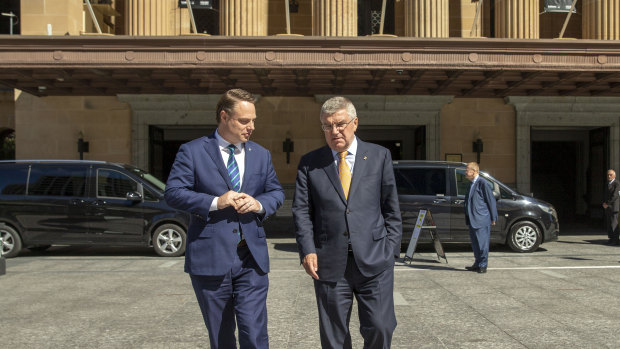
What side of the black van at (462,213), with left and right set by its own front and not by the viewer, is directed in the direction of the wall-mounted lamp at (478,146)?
left

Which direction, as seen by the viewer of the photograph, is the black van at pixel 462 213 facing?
facing to the right of the viewer

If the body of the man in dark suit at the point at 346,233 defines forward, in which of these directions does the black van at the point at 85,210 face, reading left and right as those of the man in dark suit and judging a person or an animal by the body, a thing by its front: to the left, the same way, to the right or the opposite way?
to the left

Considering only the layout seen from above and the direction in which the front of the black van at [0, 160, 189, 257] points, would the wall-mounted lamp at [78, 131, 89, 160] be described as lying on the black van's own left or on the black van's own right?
on the black van's own left

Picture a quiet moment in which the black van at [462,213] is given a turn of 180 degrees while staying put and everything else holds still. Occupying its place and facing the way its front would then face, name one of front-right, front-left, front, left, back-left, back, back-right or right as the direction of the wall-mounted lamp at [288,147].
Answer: front-right

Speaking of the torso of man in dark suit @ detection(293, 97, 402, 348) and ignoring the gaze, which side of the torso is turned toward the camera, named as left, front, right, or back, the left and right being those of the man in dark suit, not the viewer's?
front

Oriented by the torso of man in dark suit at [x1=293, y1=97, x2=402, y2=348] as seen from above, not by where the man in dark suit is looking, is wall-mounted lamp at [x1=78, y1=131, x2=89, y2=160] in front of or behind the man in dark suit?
behind

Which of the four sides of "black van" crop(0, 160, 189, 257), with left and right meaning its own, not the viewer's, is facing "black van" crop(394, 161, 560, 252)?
front

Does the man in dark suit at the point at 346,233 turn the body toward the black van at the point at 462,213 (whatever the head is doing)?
no

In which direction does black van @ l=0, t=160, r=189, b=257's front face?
to the viewer's right

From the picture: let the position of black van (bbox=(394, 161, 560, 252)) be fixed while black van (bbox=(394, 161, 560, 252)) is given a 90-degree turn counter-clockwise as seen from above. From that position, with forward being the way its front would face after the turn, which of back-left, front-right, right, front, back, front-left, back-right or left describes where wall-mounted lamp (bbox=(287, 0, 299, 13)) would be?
front-left

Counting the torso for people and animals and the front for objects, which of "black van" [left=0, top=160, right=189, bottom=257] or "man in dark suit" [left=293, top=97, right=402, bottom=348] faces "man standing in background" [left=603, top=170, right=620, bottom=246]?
the black van

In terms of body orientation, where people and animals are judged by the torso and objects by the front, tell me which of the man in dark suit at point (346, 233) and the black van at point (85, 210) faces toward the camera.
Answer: the man in dark suit

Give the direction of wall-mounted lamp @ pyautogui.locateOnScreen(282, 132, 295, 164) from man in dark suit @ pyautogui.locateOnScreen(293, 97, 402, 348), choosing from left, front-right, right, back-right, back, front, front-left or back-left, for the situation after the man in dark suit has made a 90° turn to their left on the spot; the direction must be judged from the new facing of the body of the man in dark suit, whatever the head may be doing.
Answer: left

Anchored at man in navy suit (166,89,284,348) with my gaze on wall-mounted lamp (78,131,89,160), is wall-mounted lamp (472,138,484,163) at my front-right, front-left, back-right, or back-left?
front-right

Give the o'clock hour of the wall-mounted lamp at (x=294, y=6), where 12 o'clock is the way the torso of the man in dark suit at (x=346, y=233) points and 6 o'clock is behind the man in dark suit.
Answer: The wall-mounted lamp is roughly at 6 o'clock from the man in dark suit.

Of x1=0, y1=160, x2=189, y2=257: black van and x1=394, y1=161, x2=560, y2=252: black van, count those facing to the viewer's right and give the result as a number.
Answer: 2

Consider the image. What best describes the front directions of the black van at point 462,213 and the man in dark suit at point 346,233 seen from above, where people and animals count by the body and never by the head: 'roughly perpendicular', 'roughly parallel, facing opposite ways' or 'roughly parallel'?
roughly perpendicular

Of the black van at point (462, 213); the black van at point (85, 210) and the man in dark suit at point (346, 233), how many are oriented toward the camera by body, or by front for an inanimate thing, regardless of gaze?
1
